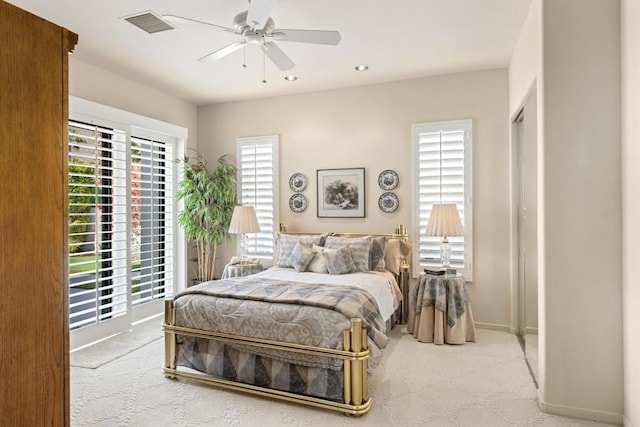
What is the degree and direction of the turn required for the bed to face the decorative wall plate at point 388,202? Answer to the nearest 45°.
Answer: approximately 180°

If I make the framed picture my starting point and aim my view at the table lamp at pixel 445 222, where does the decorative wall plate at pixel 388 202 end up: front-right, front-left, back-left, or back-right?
front-left

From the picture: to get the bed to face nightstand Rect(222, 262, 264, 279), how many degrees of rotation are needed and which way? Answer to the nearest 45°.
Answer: approximately 135° to its right

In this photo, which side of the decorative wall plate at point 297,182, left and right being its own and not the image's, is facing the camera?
front

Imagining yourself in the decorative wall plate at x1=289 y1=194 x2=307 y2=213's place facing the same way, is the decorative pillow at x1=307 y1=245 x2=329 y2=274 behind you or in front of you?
in front

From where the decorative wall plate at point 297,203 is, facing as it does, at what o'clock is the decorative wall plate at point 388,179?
the decorative wall plate at point 388,179 is roughly at 10 o'clock from the decorative wall plate at point 297,203.

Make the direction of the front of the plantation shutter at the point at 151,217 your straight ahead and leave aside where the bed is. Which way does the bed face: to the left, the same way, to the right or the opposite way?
to the right

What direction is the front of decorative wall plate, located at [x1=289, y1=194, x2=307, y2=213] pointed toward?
toward the camera

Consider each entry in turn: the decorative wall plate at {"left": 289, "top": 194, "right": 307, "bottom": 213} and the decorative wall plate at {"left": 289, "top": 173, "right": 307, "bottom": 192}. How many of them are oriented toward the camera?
2

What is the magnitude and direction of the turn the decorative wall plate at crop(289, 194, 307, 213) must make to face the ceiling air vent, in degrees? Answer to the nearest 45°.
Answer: approximately 45° to its right

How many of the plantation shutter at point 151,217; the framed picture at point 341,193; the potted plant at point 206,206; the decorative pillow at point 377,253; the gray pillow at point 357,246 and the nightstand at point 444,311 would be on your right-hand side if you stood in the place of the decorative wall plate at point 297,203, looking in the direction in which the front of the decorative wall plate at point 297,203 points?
2

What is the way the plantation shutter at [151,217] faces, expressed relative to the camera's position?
facing the viewer and to the right of the viewer

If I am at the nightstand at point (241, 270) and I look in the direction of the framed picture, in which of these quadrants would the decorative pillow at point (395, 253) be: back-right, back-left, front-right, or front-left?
front-right

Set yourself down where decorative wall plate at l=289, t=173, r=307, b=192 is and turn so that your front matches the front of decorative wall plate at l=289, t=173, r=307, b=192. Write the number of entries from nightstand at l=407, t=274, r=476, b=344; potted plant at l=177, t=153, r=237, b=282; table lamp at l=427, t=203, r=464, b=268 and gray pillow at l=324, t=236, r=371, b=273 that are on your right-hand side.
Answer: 1

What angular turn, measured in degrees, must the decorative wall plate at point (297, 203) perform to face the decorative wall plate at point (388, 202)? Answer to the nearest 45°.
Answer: approximately 45° to its left

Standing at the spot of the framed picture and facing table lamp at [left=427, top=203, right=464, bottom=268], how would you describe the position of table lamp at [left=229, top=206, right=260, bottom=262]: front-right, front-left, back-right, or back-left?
back-right

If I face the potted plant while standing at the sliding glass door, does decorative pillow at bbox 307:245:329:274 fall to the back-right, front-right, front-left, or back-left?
front-right

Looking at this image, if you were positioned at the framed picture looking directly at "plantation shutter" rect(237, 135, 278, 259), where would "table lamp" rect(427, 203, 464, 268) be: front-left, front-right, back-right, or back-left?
back-left

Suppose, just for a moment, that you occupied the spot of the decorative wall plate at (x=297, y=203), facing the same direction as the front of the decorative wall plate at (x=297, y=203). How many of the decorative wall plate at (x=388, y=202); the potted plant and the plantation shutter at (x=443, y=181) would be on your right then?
1
